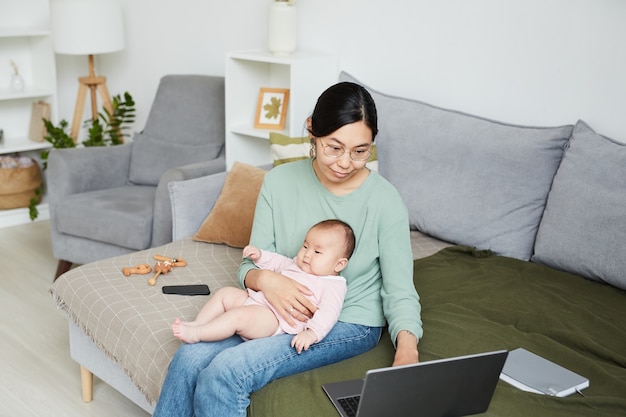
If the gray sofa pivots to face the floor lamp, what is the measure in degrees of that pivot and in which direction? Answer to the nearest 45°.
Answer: approximately 90° to its right

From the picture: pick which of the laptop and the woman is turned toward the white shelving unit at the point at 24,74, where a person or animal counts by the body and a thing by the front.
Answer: the laptop

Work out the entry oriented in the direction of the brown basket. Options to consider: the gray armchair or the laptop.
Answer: the laptop

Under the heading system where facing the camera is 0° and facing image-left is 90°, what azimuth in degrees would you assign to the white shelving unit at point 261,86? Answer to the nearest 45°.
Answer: approximately 45°

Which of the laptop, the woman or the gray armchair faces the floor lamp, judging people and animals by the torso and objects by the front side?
the laptop

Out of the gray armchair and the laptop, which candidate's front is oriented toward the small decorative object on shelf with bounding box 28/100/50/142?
the laptop

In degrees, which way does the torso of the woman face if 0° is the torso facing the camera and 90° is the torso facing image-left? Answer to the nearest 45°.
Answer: approximately 45°

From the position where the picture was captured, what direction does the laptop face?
facing away from the viewer and to the left of the viewer

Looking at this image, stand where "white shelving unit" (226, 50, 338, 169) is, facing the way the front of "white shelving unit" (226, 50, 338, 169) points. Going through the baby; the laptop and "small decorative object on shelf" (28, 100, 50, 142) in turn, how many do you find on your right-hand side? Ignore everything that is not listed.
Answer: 1
